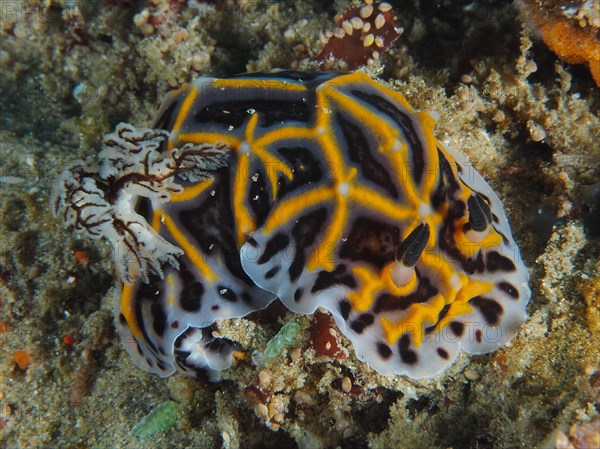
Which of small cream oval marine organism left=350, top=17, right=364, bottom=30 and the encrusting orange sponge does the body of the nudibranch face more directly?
the encrusting orange sponge

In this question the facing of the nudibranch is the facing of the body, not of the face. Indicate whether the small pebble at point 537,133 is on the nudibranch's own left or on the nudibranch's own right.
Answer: on the nudibranch's own left

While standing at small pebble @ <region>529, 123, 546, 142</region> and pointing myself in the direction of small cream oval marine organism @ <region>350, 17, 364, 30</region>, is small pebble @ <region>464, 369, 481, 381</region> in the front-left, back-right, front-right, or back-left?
back-left

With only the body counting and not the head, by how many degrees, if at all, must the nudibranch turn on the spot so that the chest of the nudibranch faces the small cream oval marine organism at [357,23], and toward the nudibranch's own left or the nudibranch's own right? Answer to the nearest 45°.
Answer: approximately 135° to the nudibranch's own left

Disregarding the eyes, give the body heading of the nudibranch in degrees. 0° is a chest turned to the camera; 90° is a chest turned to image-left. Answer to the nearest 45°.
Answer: approximately 315°
